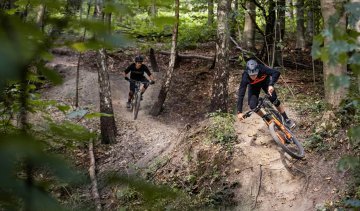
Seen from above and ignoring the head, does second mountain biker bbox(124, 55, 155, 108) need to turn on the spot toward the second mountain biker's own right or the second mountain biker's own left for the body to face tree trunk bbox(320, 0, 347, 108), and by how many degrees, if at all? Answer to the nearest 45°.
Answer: approximately 45° to the second mountain biker's own left

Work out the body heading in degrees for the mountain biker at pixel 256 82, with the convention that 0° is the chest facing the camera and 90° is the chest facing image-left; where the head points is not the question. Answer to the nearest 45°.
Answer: approximately 0°

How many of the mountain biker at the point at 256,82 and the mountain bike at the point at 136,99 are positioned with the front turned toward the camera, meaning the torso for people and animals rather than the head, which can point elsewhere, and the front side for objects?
2

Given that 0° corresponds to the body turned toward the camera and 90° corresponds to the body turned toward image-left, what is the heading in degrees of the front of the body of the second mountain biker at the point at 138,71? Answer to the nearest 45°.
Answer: approximately 0°
